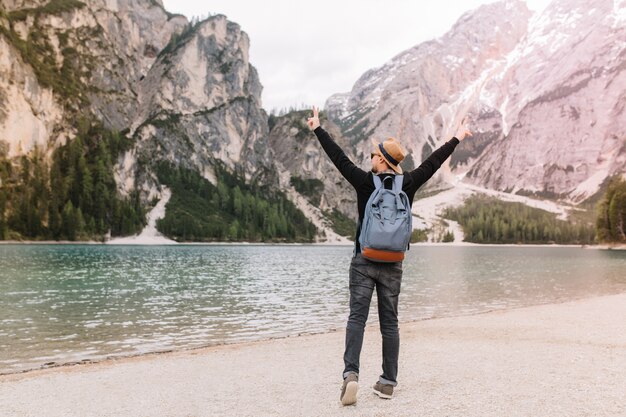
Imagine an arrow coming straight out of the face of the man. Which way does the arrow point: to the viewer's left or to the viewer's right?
to the viewer's left

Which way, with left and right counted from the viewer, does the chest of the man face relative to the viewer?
facing away from the viewer
